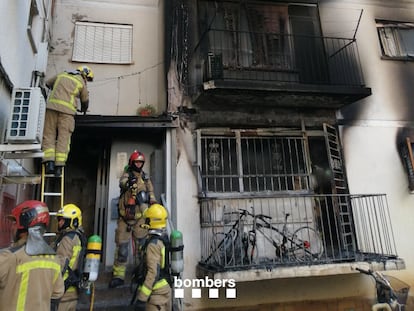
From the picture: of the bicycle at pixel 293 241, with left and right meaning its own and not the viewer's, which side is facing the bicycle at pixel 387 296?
back

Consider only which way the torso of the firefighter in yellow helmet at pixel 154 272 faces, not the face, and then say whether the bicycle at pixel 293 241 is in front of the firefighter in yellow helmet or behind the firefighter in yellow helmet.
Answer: behind

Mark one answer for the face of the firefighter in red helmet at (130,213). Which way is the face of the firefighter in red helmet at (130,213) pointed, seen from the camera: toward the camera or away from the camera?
toward the camera

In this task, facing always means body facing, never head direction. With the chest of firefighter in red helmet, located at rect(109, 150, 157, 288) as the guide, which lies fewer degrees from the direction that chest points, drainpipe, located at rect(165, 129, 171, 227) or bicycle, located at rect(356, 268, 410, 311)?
the bicycle

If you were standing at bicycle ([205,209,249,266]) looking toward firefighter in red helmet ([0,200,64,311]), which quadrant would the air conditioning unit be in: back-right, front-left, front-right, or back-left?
front-right

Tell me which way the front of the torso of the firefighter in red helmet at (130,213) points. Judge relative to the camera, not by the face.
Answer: toward the camera

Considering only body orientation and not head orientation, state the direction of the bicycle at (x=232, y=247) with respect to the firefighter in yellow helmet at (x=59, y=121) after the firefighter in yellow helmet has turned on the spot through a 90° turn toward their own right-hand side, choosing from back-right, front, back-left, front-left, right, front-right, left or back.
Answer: front-left

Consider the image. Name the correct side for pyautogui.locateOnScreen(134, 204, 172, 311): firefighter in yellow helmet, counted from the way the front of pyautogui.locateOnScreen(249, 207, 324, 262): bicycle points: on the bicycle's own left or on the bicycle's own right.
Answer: on the bicycle's own left
